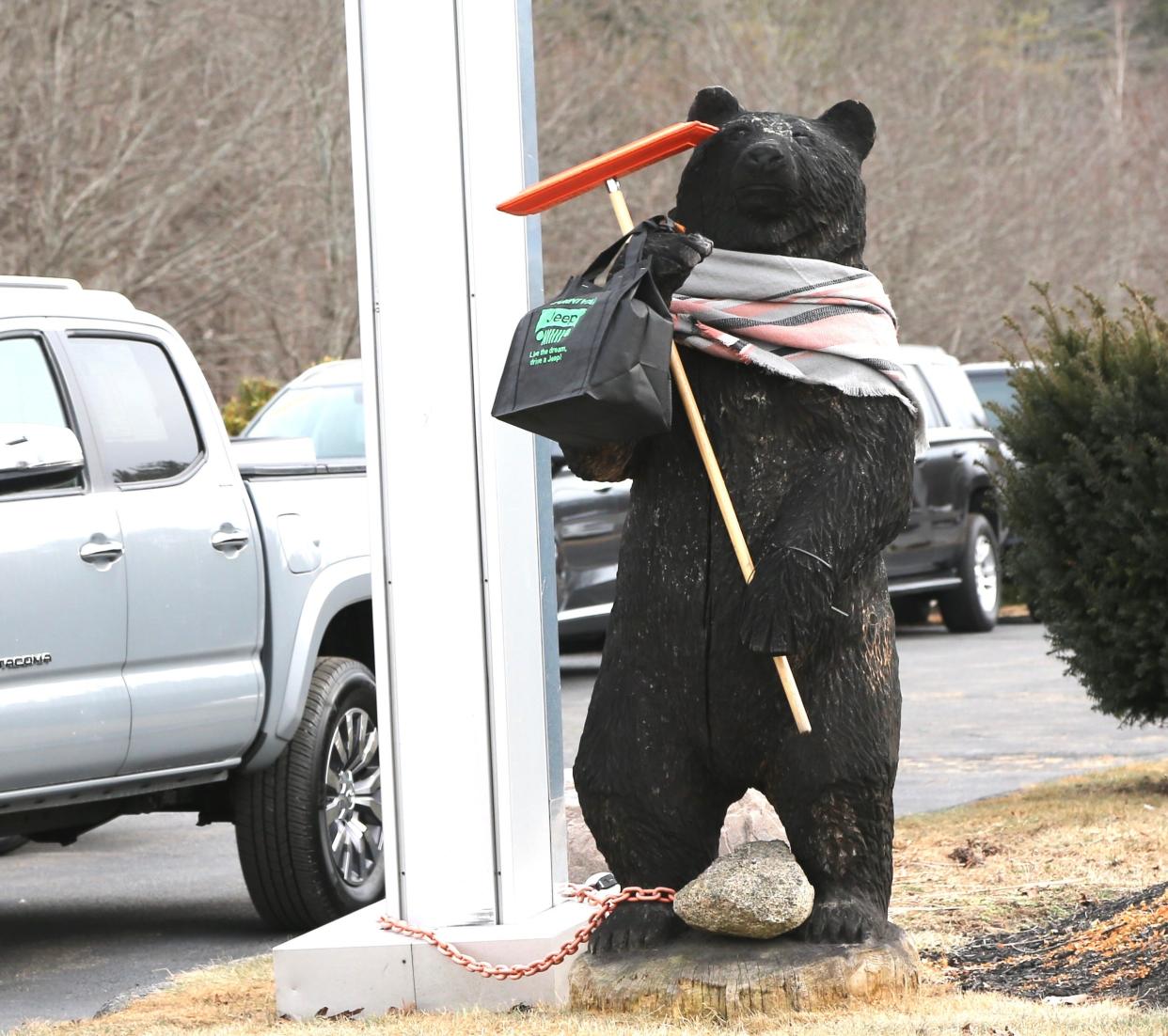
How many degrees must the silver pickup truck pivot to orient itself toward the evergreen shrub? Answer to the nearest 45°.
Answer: approximately 135° to its left

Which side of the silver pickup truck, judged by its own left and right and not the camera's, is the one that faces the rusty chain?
left

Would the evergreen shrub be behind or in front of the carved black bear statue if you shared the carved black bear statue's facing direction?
behind

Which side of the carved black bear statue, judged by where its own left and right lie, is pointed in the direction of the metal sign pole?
right

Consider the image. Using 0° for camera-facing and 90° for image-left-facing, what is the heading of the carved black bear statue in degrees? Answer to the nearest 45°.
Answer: approximately 45°

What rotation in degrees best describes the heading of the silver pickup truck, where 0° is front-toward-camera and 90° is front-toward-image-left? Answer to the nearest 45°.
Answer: approximately 45°

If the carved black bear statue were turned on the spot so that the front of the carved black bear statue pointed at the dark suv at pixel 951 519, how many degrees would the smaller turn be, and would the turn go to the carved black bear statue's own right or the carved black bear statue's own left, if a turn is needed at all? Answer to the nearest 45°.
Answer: approximately 135° to the carved black bear statue's own right

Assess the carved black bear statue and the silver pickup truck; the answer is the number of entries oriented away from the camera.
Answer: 0
